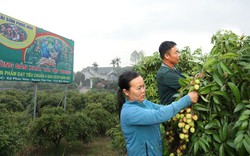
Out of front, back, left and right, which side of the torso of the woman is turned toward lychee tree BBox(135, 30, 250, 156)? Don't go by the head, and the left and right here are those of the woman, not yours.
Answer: front

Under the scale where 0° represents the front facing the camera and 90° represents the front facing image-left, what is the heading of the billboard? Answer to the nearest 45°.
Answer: approximately 315°

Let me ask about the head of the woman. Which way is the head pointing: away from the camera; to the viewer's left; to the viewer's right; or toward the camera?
to the viewer's right
